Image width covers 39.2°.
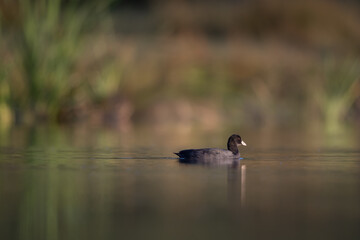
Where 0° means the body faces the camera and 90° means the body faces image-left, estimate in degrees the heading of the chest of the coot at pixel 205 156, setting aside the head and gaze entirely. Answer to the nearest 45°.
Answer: approximately 270°

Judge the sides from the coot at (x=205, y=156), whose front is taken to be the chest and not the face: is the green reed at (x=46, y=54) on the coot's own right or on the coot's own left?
on the coot's own left

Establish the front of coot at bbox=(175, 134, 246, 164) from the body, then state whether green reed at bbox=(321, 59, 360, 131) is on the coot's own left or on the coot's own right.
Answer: on the coot's own left
